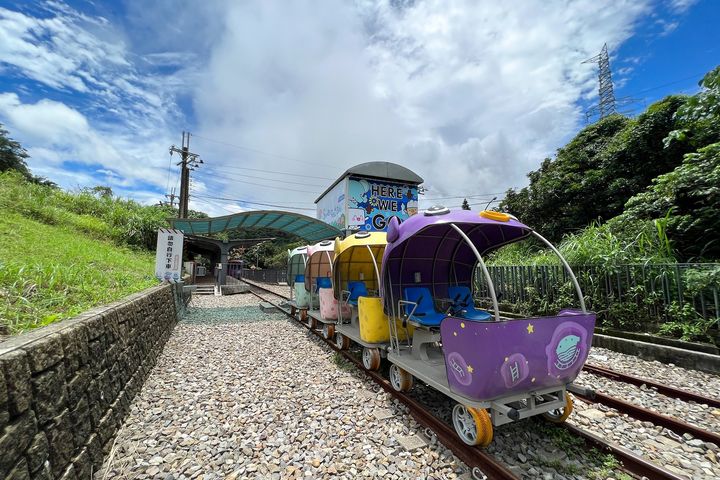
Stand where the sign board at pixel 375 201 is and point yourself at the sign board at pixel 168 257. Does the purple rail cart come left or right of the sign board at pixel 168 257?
left

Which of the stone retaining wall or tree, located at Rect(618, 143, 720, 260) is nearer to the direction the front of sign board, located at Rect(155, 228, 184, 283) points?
the stone retaining wall

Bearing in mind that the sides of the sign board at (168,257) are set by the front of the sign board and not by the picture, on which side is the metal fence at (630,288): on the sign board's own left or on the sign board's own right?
on the sign board's own left

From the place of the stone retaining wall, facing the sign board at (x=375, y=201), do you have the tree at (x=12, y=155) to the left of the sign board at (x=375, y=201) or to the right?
left

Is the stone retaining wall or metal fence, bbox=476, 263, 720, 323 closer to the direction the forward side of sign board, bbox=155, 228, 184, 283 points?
the stone retaining wall

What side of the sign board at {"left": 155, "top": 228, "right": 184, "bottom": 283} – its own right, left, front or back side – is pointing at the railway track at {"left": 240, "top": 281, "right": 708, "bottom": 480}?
front

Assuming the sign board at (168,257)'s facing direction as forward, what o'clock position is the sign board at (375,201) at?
the sign board at (375,201) is roughly at 8 o'clock from the sign board at (168,257).

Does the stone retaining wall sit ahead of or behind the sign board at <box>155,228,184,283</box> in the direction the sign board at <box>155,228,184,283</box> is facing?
ahead

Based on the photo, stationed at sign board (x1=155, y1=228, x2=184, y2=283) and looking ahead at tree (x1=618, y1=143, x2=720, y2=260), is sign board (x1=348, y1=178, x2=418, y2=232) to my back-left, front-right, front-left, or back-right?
front-left

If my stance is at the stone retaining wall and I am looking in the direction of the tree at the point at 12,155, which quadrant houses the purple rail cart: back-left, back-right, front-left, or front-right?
back-right

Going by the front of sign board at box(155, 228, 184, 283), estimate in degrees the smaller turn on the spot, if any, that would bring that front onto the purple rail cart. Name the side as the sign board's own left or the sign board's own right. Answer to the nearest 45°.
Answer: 0° — it already faces it

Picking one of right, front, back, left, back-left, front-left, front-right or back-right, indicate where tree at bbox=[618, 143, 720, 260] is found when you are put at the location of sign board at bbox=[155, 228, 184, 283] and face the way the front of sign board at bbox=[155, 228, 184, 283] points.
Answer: front-left

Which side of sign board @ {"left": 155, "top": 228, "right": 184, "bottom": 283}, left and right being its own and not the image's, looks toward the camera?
front

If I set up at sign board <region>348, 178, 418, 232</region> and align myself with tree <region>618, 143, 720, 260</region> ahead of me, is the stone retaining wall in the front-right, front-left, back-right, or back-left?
front-right
